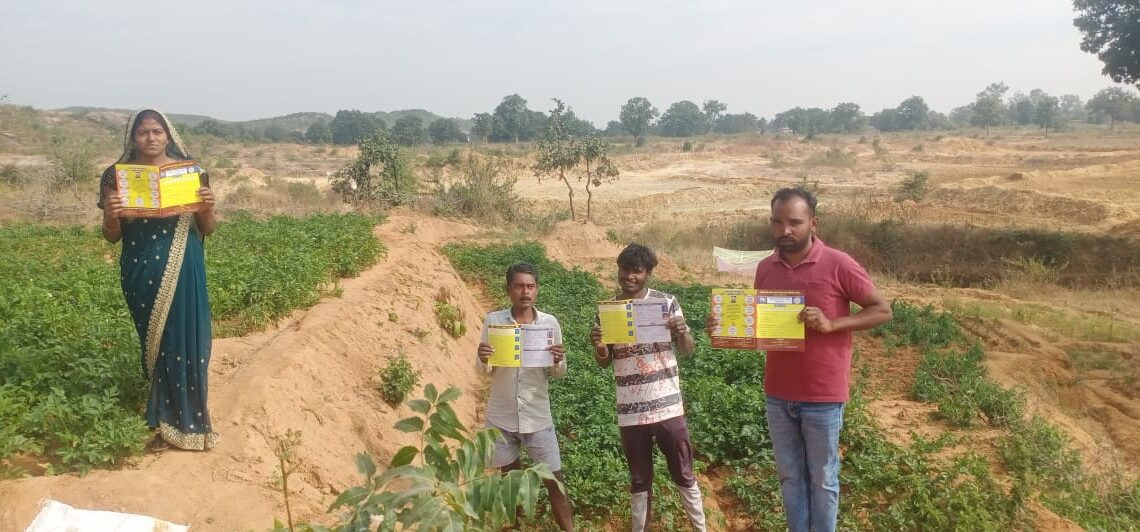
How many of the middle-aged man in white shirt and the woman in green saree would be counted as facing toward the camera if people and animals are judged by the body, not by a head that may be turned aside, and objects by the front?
2

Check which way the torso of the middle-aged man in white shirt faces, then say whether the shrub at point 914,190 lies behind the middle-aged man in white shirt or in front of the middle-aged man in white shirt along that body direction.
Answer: behind

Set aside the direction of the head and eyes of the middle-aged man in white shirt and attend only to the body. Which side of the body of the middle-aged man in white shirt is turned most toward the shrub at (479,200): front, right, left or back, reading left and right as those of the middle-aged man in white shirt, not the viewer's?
back

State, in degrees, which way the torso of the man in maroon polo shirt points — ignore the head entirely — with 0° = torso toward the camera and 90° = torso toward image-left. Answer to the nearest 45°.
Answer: approximately 45°

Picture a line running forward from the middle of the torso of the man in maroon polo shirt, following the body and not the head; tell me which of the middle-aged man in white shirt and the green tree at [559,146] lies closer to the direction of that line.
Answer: the middle-aged man in white shirt

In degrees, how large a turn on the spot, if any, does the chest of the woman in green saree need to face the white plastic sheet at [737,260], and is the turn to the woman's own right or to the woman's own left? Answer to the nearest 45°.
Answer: approximately 135° to the woman's own left

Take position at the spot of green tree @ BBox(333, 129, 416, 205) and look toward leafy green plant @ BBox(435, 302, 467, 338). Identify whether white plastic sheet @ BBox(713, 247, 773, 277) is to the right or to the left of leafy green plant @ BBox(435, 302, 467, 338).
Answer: left
